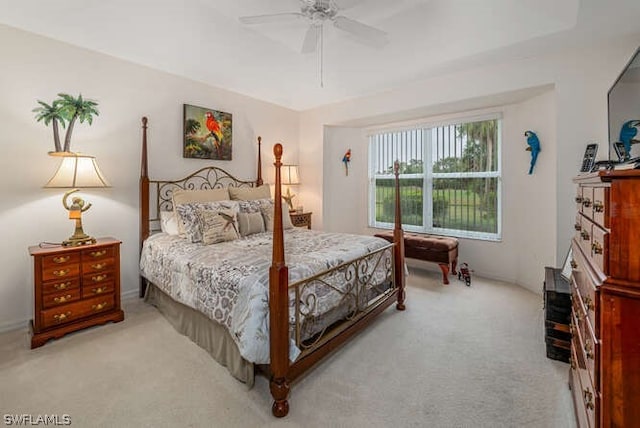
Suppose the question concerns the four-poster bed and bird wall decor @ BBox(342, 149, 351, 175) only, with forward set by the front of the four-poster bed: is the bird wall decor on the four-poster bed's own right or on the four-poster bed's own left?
on the four-poster bed's own left

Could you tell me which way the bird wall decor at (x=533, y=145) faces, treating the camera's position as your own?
facing to the left of the viewer

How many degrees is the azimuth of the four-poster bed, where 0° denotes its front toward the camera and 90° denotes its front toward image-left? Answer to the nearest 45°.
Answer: approximately 315°

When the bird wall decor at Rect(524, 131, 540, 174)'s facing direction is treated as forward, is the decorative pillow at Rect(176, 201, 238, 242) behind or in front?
in front

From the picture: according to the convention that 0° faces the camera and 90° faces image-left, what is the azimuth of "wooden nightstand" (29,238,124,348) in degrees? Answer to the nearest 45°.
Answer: approximately 315°

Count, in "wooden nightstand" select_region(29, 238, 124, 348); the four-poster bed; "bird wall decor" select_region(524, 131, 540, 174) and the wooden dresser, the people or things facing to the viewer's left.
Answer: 2

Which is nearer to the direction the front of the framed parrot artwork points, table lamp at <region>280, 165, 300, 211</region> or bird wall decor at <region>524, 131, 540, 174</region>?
the bird wall decor

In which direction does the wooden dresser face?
to the viewer's left
